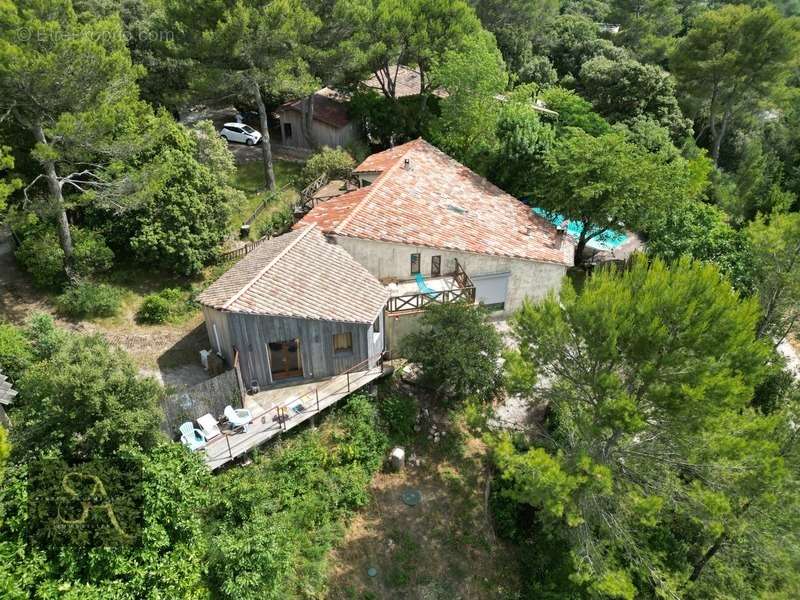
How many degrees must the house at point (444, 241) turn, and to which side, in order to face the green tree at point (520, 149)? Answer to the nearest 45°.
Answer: approximately 135° to its left

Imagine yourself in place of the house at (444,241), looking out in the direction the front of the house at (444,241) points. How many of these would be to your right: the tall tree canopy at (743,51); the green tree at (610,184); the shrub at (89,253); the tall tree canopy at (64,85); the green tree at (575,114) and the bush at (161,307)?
3

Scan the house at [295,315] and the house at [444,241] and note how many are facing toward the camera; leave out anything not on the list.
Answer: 2

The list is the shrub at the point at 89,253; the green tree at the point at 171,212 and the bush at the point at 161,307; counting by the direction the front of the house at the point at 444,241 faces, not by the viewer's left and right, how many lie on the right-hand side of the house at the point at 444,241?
3

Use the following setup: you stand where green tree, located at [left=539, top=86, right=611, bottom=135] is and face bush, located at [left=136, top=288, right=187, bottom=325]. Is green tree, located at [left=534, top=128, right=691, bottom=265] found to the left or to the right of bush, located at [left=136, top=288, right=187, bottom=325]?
left

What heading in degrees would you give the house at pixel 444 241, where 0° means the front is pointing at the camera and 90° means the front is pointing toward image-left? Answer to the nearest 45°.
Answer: approximately 0°

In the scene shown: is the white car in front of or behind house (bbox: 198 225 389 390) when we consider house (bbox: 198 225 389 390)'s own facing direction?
behind

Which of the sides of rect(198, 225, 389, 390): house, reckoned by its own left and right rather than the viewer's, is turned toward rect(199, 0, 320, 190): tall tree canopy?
back

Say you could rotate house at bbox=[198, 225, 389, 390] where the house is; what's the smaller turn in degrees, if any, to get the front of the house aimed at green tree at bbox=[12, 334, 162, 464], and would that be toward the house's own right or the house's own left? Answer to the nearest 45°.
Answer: approximately 45° to the house's own right

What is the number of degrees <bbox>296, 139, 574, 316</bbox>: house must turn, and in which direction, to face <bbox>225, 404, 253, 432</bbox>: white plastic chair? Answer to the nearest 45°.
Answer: approximately 45° to its right

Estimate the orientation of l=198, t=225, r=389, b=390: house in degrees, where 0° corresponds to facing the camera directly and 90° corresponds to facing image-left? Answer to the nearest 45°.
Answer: approximately 0°

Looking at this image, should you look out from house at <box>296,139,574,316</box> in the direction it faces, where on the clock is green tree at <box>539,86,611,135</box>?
The green tree is roughly at 7 o'clock from the house.
